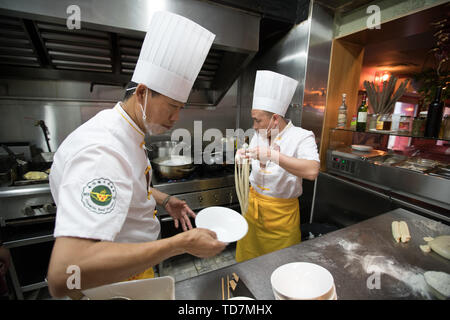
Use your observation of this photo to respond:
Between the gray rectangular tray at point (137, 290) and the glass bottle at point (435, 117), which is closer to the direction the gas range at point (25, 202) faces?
the gray rectangular tray

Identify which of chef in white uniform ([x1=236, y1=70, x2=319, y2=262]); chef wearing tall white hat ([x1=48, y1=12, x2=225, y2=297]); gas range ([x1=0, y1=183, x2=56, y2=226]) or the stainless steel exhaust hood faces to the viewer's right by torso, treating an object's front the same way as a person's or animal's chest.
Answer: the chef wearing tall white hat

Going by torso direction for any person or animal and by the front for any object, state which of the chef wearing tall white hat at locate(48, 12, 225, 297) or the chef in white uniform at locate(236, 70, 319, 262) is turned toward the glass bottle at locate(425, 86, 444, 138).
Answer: the chef wearing tall white hat

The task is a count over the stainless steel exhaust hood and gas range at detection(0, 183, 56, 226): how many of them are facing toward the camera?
2

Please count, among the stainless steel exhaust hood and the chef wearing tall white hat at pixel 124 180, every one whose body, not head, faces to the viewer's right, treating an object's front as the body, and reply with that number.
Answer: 1

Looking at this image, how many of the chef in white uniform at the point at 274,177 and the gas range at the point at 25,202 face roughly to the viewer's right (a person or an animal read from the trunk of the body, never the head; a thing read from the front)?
0

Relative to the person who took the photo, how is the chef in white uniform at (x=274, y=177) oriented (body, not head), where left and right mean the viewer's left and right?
facing the viewer and to the left of the viewer

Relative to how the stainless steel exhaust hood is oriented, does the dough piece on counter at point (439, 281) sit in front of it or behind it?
in front

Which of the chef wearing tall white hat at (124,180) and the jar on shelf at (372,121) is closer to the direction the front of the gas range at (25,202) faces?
the chef wearing tall white hat

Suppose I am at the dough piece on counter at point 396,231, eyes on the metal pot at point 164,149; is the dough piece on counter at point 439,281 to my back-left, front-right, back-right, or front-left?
back-left

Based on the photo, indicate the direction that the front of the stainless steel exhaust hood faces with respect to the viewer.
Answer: facing the viewer

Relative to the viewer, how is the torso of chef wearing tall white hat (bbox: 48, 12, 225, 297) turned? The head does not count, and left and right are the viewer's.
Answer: facing to the right of the viewer

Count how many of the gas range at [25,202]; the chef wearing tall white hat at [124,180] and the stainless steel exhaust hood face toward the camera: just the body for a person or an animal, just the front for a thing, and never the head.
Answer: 2

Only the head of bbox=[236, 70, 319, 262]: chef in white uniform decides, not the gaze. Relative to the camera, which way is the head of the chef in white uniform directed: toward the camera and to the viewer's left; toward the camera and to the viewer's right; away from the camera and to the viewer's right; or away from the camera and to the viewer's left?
toward the camera and to the viewer's left

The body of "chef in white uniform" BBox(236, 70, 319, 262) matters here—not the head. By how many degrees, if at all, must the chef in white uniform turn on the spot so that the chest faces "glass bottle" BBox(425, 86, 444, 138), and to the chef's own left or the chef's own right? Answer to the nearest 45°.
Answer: approximately 135° to the chef's own left

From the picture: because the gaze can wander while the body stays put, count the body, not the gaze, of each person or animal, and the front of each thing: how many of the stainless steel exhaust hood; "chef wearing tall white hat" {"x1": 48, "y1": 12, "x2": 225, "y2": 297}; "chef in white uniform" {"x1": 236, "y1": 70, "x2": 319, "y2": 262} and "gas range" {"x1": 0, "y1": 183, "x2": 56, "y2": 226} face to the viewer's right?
1

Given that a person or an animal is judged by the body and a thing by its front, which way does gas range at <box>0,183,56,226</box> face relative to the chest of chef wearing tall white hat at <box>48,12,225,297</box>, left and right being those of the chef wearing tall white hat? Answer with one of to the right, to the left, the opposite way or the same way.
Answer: to the right
